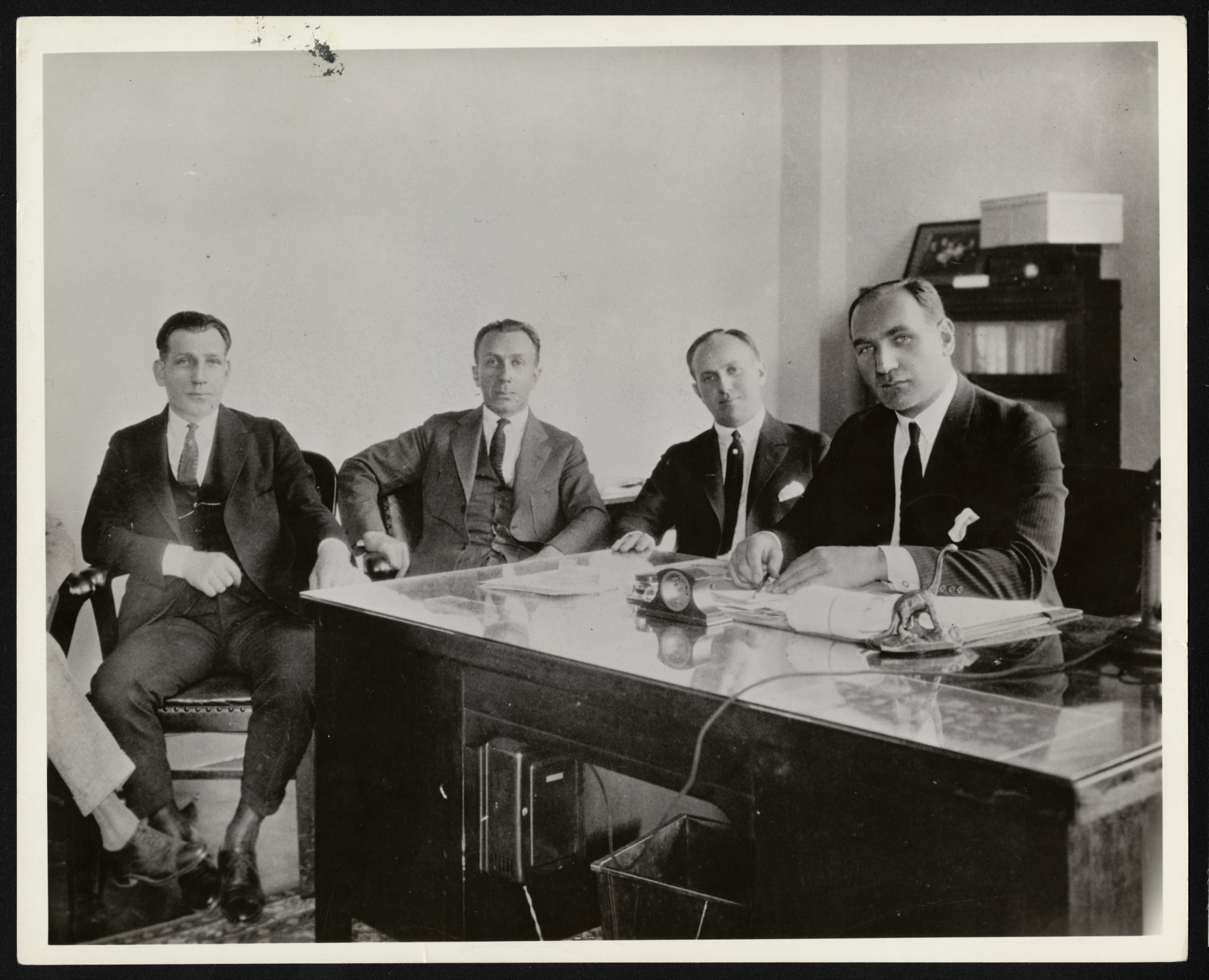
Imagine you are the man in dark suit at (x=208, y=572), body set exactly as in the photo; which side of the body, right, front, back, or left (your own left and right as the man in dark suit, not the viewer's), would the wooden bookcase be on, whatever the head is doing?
left

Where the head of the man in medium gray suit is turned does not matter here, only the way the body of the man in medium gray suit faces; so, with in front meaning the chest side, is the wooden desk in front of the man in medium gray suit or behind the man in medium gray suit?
in front
